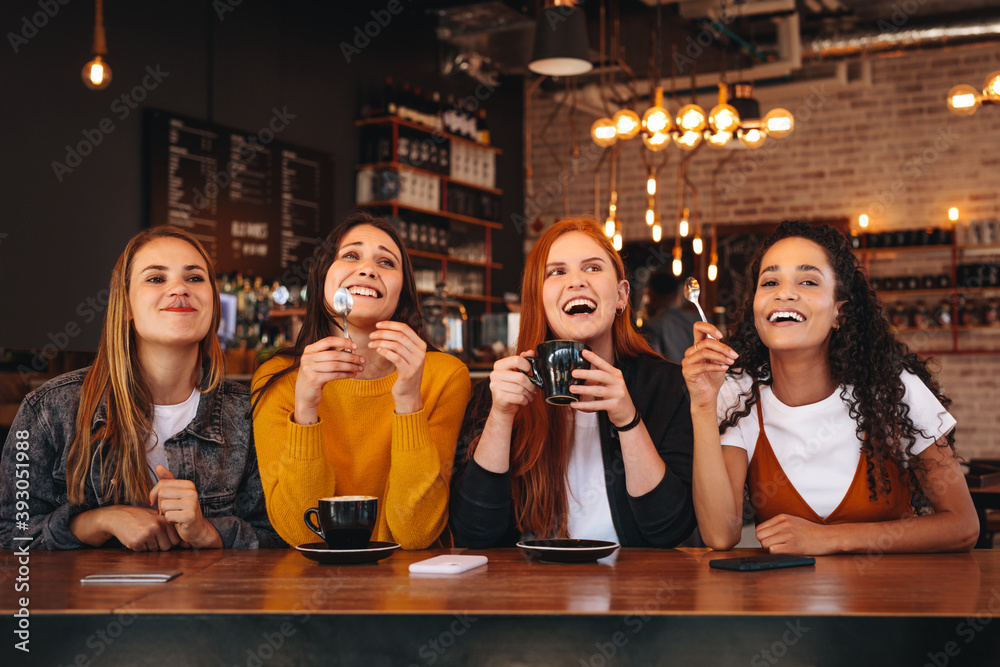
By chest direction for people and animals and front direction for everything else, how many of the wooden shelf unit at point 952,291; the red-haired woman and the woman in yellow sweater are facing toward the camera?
3

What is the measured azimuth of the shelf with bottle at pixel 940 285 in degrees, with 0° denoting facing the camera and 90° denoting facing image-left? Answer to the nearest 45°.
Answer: approximately 0°

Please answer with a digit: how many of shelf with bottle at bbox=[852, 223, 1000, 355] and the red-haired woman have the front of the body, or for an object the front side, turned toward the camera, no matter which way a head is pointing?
2

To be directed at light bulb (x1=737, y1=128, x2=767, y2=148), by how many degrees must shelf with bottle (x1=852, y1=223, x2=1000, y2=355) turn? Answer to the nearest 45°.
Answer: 0° — it already faces it

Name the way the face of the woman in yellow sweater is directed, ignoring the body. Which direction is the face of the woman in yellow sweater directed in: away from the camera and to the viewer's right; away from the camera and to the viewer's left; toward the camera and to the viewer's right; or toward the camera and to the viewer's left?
toward the camera and to the viewer's right

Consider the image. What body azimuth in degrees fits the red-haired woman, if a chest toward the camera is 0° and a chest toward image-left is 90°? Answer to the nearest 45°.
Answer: approximately 0°

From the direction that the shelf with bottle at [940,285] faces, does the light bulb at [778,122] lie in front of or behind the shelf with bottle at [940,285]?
in front

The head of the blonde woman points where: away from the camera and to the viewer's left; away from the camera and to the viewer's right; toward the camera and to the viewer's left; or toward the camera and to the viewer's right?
toward the camera and to the viewer's right

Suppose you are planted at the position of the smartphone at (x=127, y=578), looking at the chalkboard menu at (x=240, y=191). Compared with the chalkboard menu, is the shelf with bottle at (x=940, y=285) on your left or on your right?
right

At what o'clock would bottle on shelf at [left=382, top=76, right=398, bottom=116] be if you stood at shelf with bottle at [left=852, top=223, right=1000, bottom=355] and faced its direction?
The bottle on shelf is roughly at 2 o'clock from the shelf with bottle.

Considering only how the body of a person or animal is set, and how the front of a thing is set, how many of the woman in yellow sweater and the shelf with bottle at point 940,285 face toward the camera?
2

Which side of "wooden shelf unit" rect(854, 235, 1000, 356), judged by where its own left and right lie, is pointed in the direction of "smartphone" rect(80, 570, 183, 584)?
front
